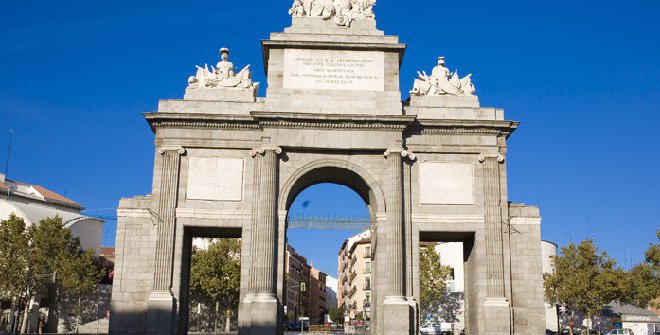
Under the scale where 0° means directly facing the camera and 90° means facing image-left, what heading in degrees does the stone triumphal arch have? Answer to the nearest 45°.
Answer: approximately 0°
